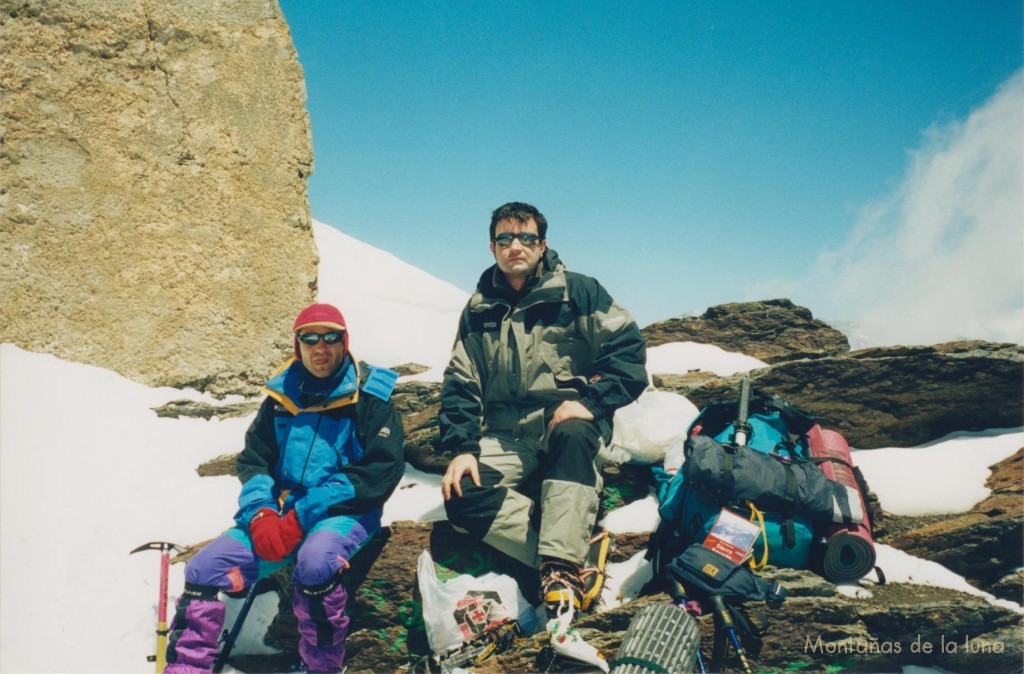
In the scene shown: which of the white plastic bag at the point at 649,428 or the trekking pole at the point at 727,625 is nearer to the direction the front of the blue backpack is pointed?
the trekking pole

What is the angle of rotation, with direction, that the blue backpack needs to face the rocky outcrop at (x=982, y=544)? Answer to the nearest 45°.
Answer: approximately 90° to its left

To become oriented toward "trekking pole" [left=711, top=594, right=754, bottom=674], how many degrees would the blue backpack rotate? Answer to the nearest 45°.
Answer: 0° — it already faces it

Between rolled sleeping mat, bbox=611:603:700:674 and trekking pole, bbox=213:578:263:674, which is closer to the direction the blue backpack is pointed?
the rolled sleeping mat

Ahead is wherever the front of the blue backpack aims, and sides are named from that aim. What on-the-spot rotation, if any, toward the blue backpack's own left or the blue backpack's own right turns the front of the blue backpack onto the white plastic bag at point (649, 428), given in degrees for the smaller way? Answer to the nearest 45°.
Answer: approximately 135° to the blue backpack's own right

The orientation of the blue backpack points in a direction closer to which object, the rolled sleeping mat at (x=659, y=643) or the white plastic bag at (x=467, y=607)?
the rolled sleeping mat

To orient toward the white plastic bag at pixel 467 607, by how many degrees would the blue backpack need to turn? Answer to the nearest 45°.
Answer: approximately 45° to its right

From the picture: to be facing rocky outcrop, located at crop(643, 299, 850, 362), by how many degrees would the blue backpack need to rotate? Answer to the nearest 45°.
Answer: approximately 180°

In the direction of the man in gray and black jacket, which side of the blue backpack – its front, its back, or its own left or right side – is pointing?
right

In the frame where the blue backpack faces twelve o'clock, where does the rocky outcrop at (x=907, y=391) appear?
The rocky outcrop is roughly at 7 o'clock from the blue backpack.

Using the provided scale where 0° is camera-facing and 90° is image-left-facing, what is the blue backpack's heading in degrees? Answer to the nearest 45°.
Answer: approximately 0°

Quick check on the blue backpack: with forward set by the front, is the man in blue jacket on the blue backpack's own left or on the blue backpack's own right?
on the blue backpack's own right

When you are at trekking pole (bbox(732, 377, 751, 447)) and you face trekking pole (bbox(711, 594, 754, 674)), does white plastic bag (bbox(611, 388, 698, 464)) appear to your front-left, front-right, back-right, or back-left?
back-right
